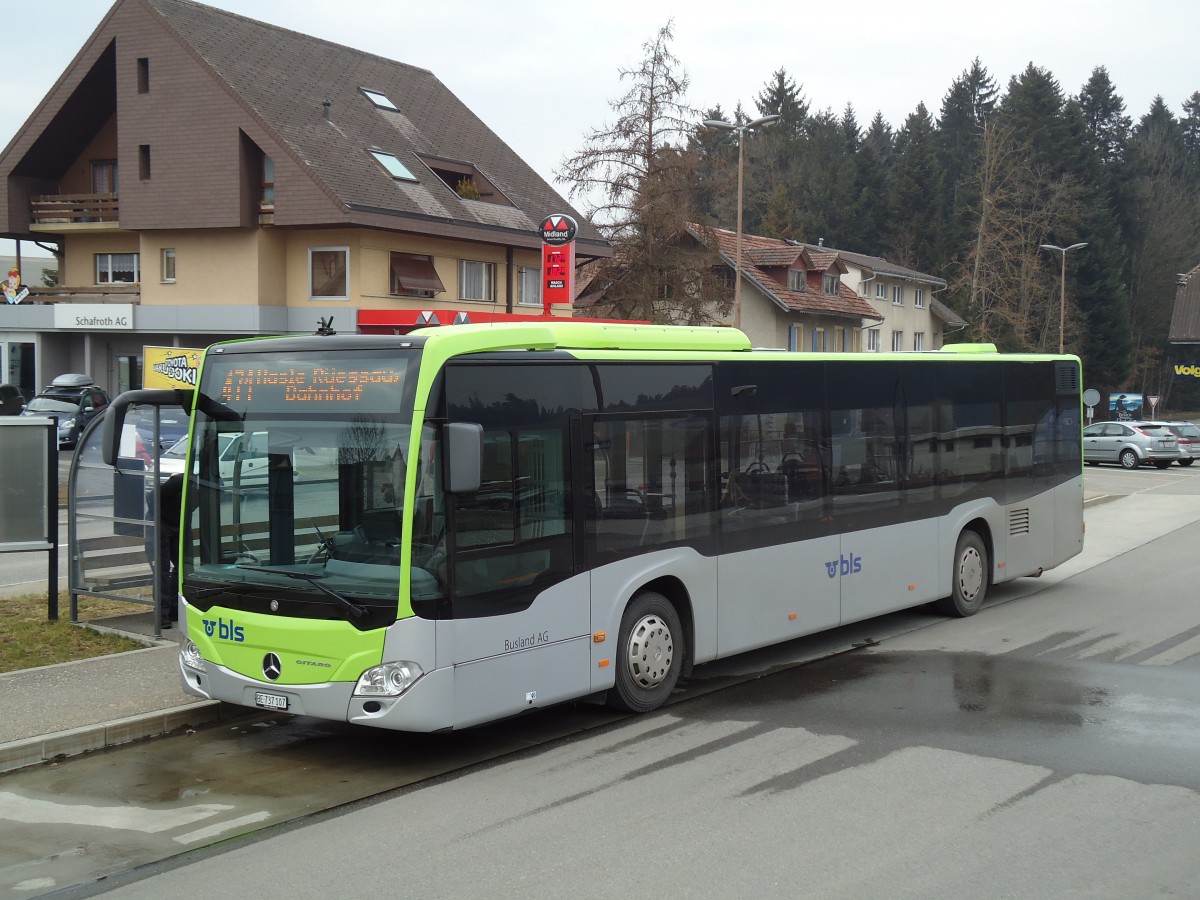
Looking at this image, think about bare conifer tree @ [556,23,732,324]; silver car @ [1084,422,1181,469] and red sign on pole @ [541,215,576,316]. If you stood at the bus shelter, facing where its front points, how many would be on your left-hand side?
3

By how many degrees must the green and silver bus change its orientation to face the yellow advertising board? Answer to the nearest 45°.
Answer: approximately 90° to its right

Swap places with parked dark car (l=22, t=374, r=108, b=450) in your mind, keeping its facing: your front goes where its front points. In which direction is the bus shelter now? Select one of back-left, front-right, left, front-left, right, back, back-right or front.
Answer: front-left

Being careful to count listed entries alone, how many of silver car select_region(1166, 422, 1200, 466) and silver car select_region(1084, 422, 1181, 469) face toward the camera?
0

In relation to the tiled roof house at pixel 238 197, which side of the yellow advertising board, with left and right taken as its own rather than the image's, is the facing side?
back

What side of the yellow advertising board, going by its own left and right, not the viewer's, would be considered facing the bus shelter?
front

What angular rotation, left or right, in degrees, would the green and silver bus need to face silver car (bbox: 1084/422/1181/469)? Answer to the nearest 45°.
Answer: approximately 180°

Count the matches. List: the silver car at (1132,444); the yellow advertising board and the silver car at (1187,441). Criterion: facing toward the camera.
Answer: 1

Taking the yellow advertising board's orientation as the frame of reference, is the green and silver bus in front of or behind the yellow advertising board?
in front

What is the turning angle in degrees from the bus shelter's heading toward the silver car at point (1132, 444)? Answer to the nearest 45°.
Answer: approximately 90° to its left

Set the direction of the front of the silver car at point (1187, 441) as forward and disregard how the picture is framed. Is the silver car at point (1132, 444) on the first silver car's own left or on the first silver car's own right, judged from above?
on the first silver car's own left
